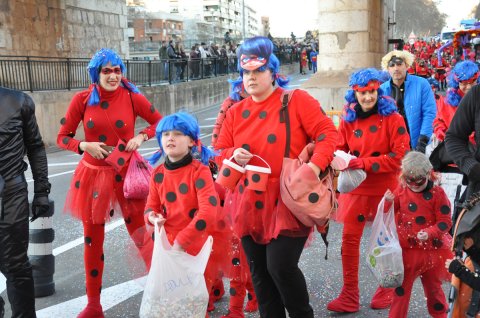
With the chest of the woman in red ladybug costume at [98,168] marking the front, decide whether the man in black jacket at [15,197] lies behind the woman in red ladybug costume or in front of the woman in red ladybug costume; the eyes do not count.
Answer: in front

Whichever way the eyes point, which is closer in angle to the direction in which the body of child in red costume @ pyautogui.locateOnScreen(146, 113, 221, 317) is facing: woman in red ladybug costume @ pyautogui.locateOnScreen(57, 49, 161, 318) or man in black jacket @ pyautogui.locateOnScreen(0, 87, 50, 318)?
the man in black jacket

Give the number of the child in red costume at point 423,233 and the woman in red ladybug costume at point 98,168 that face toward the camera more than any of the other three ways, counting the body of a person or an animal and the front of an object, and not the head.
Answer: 2

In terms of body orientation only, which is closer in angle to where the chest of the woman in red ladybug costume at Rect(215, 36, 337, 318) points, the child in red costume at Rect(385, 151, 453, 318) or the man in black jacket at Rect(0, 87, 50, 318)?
the man in black jacket

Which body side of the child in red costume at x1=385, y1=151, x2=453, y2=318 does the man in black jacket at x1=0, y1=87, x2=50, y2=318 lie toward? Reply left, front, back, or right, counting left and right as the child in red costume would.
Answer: right

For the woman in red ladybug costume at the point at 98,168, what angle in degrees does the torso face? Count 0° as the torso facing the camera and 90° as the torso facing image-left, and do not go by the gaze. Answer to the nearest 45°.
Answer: approximately 0°

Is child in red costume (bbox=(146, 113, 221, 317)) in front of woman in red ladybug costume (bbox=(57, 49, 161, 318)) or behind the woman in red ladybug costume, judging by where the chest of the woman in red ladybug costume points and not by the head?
in front

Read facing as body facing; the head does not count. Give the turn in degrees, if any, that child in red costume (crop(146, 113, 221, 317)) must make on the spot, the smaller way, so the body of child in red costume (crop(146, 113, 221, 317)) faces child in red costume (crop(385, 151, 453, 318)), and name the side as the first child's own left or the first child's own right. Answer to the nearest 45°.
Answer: approximately 135° to the first child's own left

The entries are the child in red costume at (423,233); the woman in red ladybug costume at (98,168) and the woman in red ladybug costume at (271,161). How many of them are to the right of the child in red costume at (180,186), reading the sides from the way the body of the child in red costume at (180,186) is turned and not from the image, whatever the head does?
1
